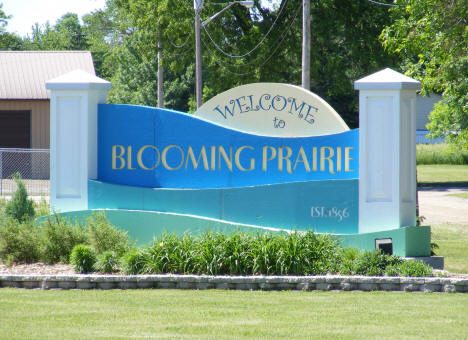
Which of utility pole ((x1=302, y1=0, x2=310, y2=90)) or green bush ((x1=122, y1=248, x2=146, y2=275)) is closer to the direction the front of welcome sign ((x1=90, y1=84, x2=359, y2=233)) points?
the green bush

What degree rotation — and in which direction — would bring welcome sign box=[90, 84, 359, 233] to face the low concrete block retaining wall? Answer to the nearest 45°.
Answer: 0° — it already faces it

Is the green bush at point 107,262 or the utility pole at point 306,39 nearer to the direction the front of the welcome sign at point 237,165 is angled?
the green bush

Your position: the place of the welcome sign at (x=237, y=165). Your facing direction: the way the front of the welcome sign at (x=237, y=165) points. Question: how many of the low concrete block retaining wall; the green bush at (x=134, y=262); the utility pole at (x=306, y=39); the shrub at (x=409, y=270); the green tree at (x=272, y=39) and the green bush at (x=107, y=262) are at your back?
2

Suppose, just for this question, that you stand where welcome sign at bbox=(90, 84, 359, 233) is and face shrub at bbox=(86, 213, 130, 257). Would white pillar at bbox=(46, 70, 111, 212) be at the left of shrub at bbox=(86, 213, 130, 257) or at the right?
right

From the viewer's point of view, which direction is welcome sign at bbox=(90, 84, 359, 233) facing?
toward the camera

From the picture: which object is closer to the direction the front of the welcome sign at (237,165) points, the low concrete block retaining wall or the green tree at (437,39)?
the low concrete block retaining wall

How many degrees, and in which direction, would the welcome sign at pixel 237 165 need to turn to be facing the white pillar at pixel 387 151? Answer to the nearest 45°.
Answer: approximately 45° to its left

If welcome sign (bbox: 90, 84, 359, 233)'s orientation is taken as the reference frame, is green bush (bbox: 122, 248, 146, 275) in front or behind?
in front

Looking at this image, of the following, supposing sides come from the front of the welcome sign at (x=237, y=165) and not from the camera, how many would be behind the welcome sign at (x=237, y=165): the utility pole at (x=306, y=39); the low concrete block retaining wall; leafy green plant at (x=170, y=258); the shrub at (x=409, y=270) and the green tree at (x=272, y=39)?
2

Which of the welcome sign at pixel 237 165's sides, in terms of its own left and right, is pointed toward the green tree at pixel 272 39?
back

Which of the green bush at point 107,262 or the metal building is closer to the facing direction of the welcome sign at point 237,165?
the green bush

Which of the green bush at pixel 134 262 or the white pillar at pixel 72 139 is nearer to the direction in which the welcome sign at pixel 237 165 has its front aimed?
the green bush

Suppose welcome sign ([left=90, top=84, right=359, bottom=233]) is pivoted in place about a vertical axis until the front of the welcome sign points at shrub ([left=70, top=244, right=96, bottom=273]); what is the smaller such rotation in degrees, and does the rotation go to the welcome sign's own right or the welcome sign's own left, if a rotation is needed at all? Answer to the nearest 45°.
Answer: approximately 45° to the welcome sign's own right

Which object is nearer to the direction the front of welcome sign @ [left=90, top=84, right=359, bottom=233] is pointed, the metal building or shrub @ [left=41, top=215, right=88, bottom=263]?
the shrub

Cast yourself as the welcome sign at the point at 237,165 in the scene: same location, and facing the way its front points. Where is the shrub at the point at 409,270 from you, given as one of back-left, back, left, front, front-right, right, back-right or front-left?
front-left
